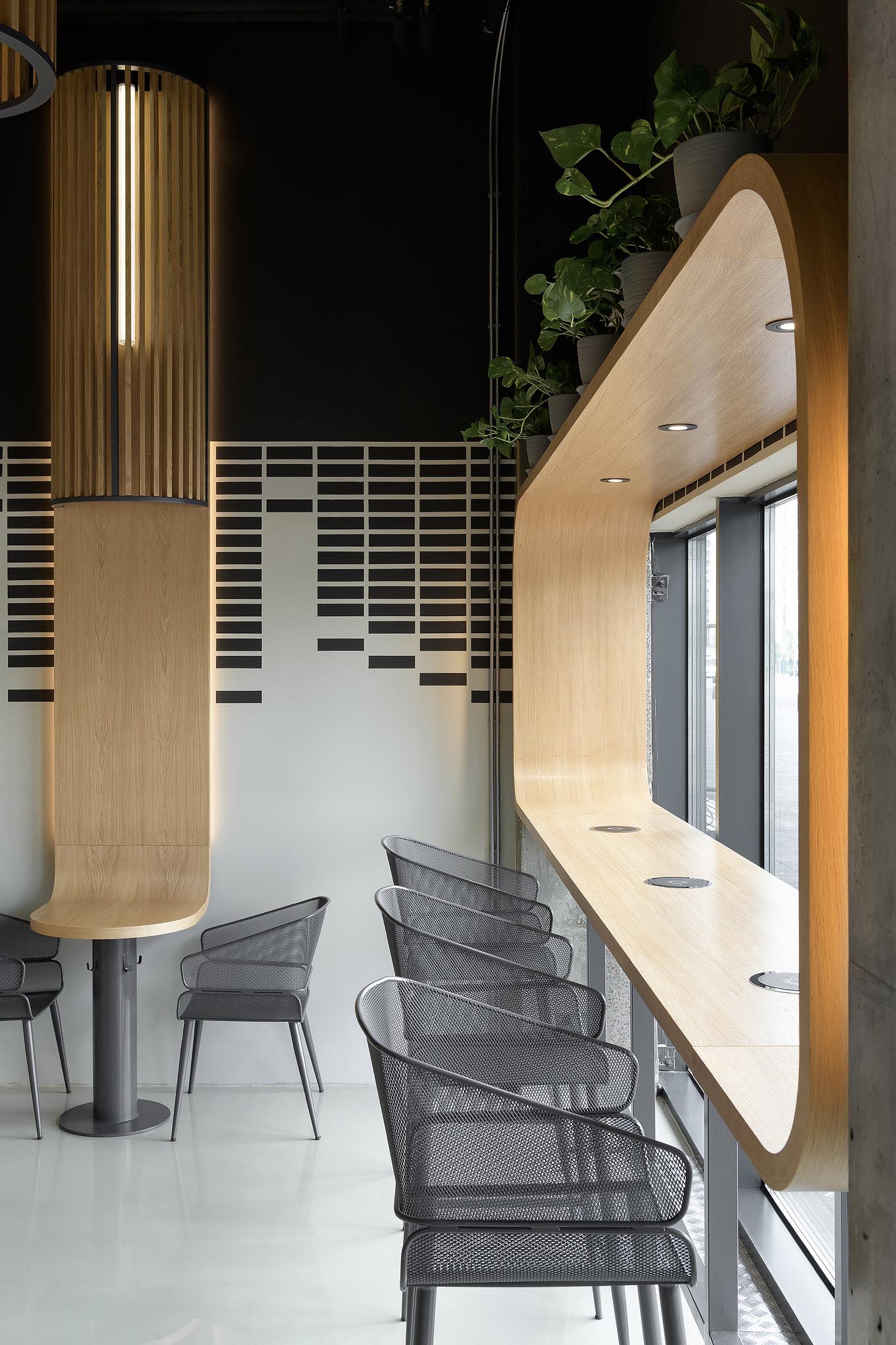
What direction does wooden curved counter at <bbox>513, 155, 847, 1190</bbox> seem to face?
to the viewer's left

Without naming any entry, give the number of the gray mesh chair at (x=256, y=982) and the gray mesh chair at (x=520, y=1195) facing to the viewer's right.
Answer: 1

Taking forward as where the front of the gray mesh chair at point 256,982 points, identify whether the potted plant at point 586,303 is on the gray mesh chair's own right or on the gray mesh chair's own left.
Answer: on the gray mesh chair's own left

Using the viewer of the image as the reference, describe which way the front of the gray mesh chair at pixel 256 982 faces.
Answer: facing to the left of the viewer

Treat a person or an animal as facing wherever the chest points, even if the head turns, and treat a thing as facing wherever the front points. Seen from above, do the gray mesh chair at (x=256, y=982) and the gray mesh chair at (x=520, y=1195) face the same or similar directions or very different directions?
very different directions

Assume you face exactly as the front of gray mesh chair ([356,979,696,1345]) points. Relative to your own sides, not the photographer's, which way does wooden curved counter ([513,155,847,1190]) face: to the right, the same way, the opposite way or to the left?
the opposite way

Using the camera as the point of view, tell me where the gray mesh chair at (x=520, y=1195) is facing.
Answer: facing to the right of the viewer

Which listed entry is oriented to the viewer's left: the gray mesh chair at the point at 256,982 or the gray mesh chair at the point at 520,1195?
the gray mesh chair at the point at 256,982

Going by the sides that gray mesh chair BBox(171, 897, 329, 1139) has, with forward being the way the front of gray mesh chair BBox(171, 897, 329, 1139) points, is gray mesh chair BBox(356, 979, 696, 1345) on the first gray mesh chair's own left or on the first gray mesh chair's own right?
on the first gray mesh chair's own left

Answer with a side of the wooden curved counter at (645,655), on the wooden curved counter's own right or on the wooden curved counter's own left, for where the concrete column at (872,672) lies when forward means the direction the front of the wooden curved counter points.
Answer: on the wooden curved counter's own left
